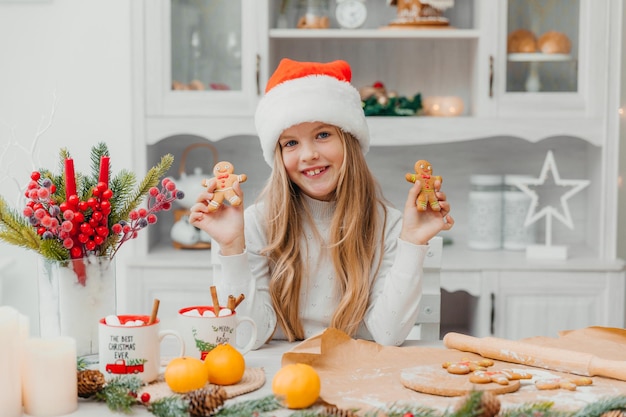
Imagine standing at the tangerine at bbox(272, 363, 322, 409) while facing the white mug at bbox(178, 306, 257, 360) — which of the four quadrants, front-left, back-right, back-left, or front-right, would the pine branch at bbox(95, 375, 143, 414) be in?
front-left

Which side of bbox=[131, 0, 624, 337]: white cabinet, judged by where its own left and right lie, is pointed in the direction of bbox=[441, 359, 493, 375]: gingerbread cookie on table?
front

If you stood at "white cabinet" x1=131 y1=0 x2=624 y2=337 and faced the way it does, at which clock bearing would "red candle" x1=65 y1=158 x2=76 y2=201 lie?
The red candle is roughly at 1 o'clock from the white cabinet.

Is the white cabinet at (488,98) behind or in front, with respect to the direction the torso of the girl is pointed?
behind

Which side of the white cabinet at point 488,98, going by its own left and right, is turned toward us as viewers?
front

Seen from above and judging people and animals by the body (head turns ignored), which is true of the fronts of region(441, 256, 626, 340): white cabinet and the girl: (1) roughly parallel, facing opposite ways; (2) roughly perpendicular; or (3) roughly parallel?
roughly parallel

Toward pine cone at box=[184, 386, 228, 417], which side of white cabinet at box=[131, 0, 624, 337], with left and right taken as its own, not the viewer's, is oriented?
front

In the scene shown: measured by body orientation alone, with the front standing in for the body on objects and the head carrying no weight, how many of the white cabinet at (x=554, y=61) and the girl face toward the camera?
2

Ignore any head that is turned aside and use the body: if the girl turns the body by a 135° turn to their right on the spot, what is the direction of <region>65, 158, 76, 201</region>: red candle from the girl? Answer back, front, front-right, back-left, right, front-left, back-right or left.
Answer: left

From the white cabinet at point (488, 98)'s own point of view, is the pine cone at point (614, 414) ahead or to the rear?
ahead

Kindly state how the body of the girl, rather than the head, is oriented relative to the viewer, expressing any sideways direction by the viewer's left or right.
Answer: facing the viewer

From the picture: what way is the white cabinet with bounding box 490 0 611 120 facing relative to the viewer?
toward the camera

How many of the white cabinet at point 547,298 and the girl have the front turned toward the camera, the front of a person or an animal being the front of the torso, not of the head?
2
